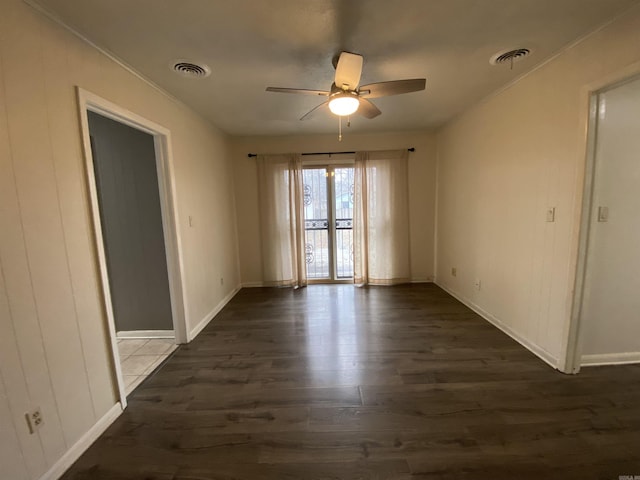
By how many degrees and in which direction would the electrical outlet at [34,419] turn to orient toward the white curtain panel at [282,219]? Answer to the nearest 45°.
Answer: approximately 90° to its left

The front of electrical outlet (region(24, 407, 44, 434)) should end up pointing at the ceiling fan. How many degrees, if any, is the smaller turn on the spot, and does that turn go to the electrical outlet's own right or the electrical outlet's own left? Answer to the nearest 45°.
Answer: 0° — it already faces it

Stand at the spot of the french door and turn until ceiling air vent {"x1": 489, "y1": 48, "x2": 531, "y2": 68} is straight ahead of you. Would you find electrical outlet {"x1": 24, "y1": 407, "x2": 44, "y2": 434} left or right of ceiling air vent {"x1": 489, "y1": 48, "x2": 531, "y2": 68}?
right

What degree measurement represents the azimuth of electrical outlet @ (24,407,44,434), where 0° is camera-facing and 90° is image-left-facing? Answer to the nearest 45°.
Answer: approximately 315°

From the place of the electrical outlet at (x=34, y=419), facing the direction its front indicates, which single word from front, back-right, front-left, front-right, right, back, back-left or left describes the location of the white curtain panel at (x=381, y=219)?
front-left

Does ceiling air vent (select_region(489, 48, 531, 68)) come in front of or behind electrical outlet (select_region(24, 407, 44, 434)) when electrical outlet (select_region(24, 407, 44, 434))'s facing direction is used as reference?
in front

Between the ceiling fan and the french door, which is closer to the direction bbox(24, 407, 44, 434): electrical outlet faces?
the ceiling fan

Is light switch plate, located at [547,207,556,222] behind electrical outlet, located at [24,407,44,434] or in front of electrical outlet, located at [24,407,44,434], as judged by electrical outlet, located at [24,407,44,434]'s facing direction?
in front

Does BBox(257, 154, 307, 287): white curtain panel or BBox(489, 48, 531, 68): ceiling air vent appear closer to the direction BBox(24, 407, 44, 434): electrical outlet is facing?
the ceiling air vent

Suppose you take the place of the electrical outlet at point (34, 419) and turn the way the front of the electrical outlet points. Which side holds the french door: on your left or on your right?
on your left
